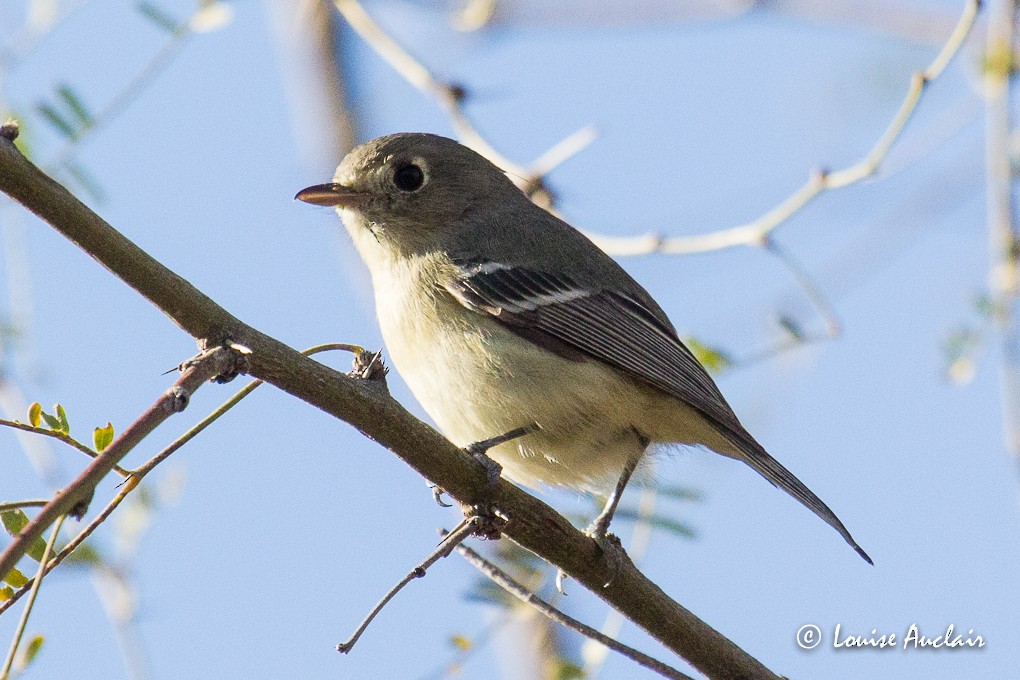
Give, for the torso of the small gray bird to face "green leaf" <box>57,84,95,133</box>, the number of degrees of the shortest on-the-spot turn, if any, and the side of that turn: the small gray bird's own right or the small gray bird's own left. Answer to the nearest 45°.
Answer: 0° — it already faces it

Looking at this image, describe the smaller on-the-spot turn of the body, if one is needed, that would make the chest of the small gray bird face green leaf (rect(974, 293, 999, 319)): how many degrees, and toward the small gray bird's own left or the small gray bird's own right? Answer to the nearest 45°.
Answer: approximately 180°

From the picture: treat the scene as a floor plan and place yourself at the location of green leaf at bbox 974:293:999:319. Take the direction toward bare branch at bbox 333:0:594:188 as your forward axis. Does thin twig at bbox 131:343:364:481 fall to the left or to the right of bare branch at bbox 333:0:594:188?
left

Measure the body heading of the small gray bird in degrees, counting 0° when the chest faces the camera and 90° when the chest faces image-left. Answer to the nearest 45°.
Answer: approximately 90°

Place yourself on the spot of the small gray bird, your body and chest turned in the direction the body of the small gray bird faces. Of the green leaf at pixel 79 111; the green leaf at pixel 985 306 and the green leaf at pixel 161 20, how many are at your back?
1
